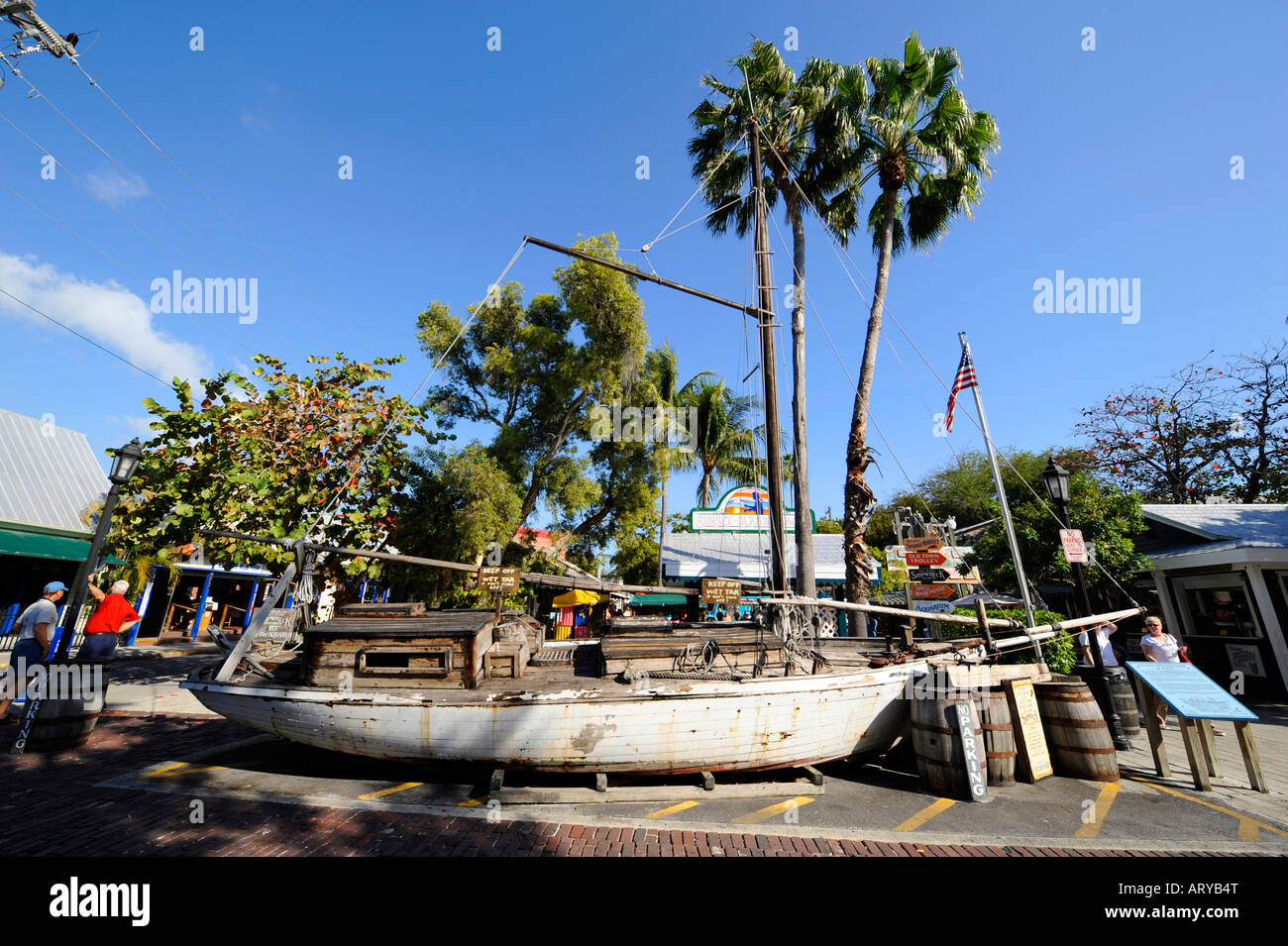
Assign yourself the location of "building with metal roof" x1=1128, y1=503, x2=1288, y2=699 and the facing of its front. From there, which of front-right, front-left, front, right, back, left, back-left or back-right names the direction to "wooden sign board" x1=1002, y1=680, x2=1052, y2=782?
front-left

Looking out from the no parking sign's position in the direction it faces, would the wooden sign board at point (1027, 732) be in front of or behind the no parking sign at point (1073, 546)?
in front

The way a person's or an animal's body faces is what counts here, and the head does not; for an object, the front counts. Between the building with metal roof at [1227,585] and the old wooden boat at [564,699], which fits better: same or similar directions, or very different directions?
very different directions

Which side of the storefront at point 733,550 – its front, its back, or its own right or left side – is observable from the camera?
front

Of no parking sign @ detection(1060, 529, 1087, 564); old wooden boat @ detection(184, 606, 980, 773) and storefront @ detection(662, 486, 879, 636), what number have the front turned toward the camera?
2

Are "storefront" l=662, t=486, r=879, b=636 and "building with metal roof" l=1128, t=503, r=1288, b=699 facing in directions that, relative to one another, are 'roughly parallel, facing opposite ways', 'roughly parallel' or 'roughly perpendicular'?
roughly perpendicular

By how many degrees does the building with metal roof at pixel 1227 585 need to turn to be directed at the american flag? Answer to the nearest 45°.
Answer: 0° — it already faces it

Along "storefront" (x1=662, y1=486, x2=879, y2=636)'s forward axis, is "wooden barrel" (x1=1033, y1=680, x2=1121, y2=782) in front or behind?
in front

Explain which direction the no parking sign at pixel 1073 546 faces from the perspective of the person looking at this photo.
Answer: facing the viewer
